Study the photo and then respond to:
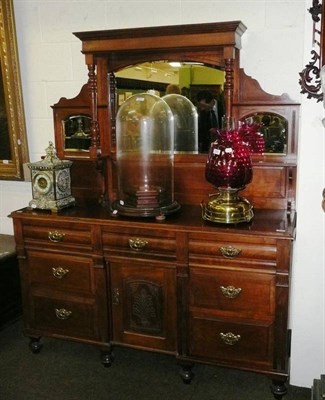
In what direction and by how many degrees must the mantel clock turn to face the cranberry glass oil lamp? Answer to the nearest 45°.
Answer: approximately 90° to its left

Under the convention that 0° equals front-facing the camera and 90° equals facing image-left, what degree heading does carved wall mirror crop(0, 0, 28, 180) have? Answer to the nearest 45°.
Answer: approximately 0°

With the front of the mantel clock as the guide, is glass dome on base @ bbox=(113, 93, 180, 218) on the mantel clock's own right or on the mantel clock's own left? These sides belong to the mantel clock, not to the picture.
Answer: on the mantel clock's own left

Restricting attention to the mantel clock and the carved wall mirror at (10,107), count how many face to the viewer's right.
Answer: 0

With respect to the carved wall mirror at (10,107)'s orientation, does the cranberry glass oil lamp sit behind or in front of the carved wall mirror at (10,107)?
in front

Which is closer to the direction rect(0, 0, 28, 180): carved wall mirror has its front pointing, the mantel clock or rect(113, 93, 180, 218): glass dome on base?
the mantel clock

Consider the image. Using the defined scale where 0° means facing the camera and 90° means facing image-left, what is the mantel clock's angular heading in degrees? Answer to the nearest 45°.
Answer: approximately 45°
